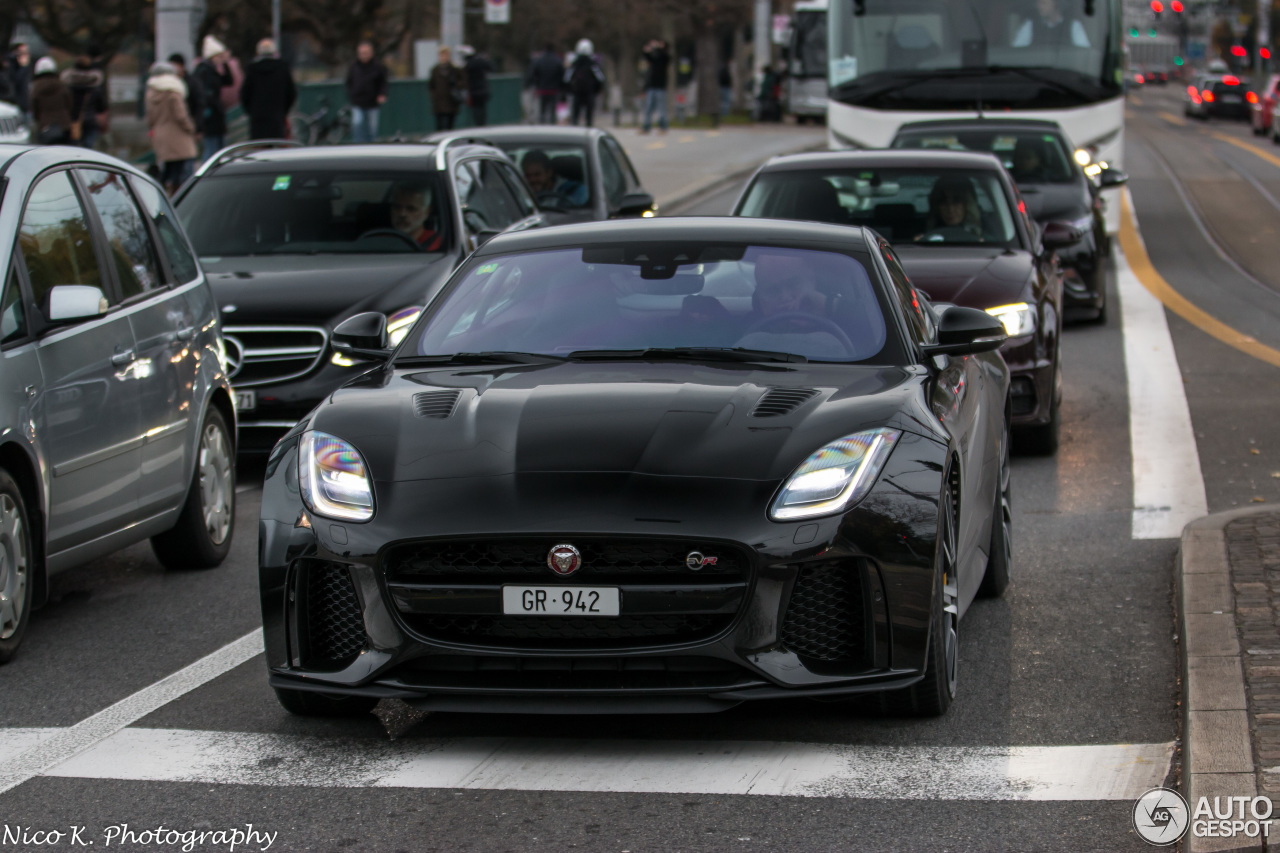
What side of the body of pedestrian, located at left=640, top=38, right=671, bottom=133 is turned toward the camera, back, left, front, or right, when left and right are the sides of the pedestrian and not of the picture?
front

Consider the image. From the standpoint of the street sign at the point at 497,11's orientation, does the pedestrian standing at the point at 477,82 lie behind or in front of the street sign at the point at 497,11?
in front

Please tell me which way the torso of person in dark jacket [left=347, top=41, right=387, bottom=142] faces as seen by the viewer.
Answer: toward the camera

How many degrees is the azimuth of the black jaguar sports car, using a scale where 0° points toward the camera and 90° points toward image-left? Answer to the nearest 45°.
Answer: approximately 0°

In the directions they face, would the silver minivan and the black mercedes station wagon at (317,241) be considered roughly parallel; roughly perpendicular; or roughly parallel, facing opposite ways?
roughly parallel

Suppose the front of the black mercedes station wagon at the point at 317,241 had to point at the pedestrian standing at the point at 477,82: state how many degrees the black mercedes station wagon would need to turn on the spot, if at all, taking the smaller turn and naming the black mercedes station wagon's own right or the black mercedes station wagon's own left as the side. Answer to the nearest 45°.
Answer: approximately 135° to the black mercedes station wagon's own right

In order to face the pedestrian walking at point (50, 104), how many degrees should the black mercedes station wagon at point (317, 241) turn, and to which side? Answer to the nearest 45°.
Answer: approximately 135° to its right

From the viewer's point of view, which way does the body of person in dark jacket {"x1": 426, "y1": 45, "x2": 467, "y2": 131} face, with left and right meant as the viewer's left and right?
facing the viewer

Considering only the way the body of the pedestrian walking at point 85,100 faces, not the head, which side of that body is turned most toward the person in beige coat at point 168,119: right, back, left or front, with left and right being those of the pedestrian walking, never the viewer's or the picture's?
right

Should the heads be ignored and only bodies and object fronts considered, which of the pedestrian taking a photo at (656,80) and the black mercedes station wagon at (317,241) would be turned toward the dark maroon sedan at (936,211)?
the pedestrian taking a photo

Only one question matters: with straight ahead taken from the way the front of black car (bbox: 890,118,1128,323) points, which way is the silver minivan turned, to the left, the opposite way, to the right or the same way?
the same way

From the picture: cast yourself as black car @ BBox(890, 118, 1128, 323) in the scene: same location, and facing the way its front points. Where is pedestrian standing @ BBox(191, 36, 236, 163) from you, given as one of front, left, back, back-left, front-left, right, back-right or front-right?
back-right

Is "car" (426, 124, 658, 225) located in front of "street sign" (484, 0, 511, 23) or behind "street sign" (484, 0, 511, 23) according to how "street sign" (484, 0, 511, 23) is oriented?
in front

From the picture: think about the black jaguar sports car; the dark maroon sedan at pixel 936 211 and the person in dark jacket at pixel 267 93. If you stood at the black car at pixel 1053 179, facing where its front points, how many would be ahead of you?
2

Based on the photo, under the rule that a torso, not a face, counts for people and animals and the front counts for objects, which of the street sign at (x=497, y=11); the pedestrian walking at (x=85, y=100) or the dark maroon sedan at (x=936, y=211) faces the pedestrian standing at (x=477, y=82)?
the street sign
